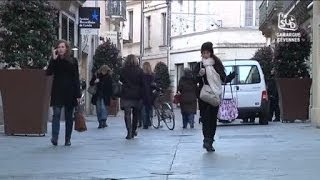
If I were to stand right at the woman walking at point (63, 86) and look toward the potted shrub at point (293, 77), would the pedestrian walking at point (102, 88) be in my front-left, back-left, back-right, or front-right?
front-left

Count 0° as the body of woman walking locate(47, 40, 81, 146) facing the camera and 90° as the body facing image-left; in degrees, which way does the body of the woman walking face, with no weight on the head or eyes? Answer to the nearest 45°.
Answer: approximately 0°

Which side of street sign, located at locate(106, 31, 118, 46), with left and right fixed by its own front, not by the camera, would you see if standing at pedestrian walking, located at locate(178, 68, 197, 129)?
front

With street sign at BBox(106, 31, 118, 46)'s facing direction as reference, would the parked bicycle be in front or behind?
in front

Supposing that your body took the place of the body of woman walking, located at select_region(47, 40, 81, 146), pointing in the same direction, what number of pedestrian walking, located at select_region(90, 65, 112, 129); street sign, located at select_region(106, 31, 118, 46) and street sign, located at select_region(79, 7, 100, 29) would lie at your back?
3

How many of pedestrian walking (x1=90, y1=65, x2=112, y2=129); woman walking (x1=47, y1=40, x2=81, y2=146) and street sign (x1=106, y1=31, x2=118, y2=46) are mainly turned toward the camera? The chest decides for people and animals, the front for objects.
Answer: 3

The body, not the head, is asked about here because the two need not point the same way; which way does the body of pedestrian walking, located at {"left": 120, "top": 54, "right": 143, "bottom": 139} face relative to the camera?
away from the camera
